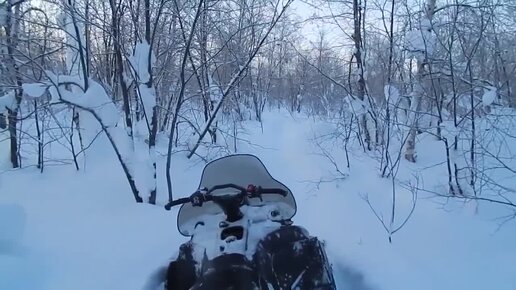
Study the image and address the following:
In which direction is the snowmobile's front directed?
away from the camera
